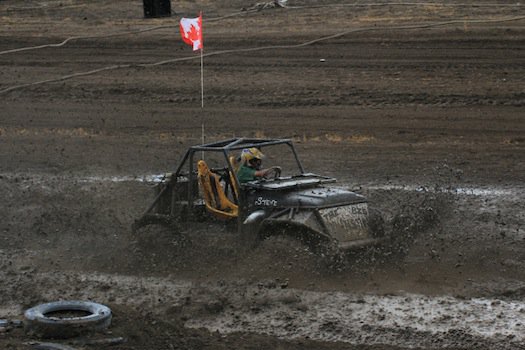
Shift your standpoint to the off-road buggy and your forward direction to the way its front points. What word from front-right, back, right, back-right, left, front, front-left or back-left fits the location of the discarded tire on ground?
right

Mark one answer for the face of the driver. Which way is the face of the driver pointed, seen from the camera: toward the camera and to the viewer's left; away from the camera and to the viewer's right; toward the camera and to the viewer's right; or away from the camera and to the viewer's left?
toward the camera and to the viewer's right

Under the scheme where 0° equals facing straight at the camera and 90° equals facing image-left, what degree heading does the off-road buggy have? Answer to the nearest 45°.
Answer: approximately 315°
